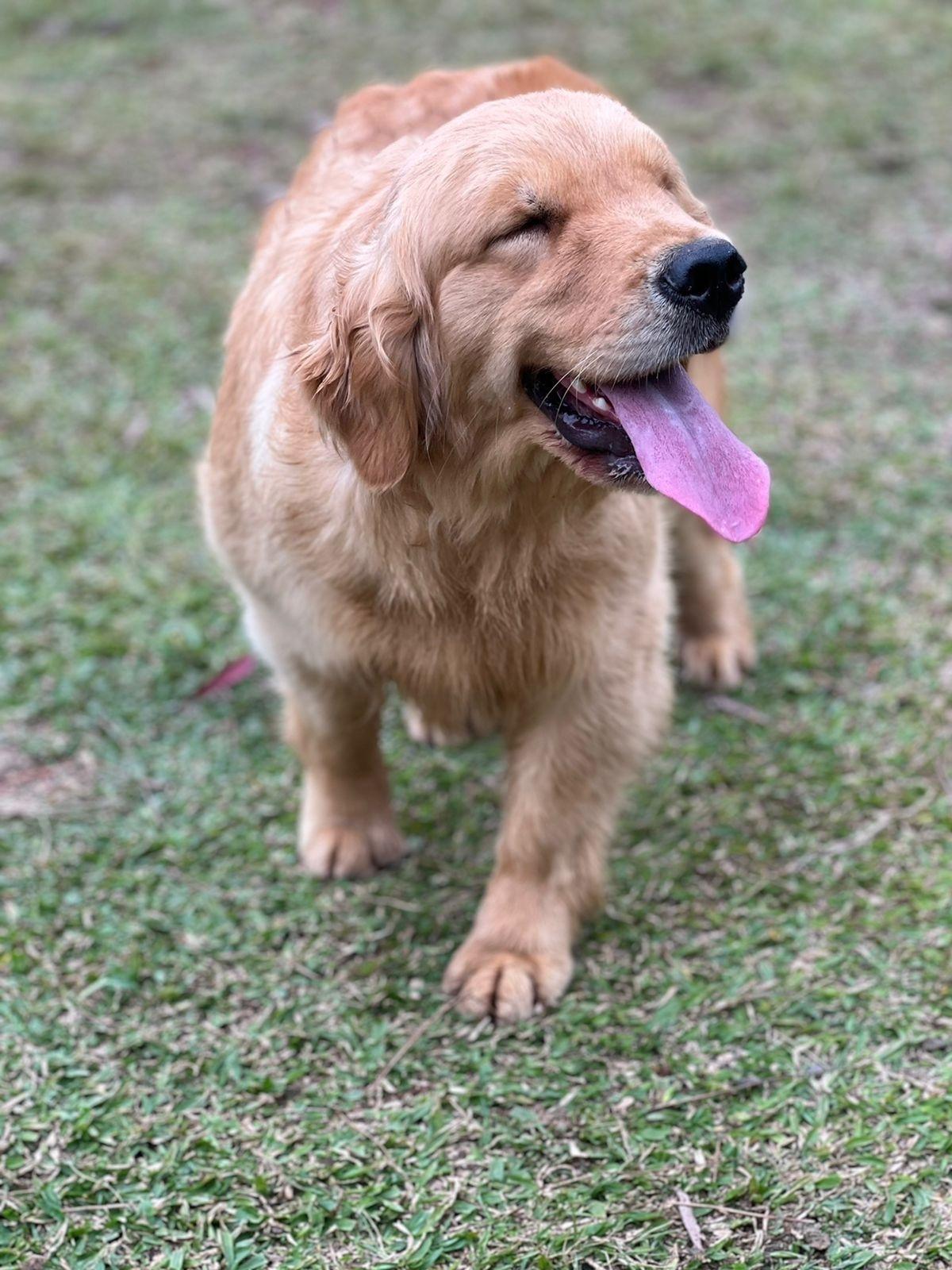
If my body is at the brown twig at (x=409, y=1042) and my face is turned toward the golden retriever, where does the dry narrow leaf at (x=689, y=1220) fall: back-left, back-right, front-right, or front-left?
back-right

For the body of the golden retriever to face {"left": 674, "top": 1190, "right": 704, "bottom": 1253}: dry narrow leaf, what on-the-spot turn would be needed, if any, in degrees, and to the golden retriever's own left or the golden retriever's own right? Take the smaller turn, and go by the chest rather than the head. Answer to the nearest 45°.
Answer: approximately 45° to the golden retriever's own left

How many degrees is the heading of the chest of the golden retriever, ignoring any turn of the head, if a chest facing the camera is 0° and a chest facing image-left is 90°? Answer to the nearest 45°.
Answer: approximately 0°
